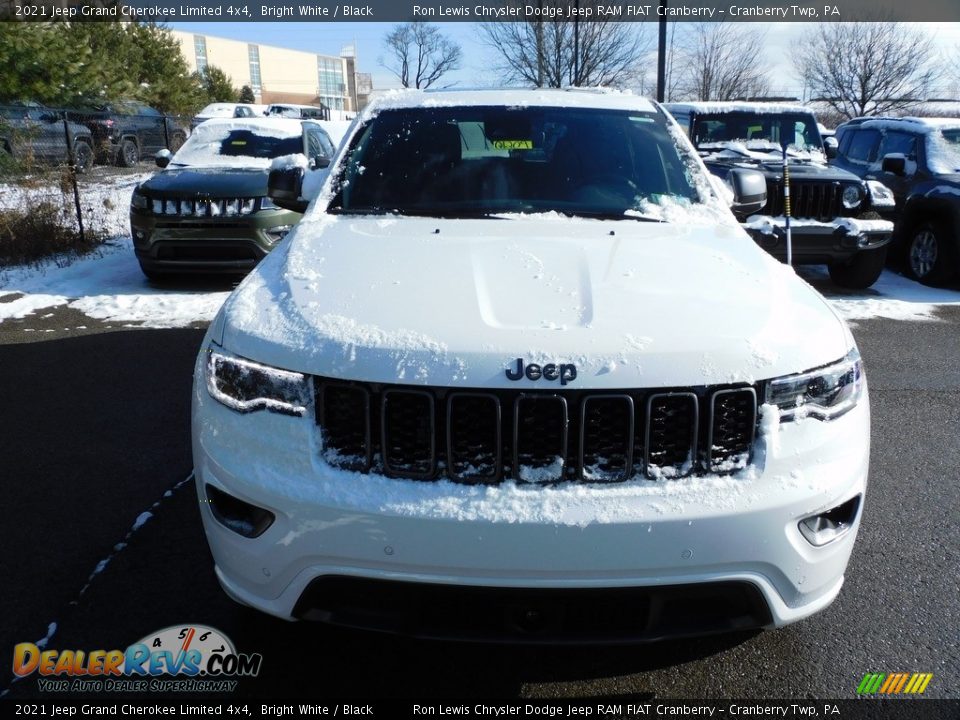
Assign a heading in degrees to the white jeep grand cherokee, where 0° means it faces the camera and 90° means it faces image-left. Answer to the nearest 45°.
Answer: approximately 0°

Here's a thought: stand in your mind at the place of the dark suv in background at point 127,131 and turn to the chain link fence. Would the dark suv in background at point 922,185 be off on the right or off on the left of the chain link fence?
left

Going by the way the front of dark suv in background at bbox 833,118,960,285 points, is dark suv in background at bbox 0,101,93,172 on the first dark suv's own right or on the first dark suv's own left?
on the first dark suv's own right

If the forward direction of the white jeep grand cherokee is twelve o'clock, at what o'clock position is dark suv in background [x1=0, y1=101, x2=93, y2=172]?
The dark suv in background is roughly at 5 o'clock from the white jeep grand cherokee.

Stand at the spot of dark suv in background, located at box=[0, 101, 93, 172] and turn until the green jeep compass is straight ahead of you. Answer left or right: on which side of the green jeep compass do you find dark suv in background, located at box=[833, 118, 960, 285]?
left

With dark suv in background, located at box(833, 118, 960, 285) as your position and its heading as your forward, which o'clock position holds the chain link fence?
The chain link fence is roughly at 4 o'clock from the dark suv in background.
